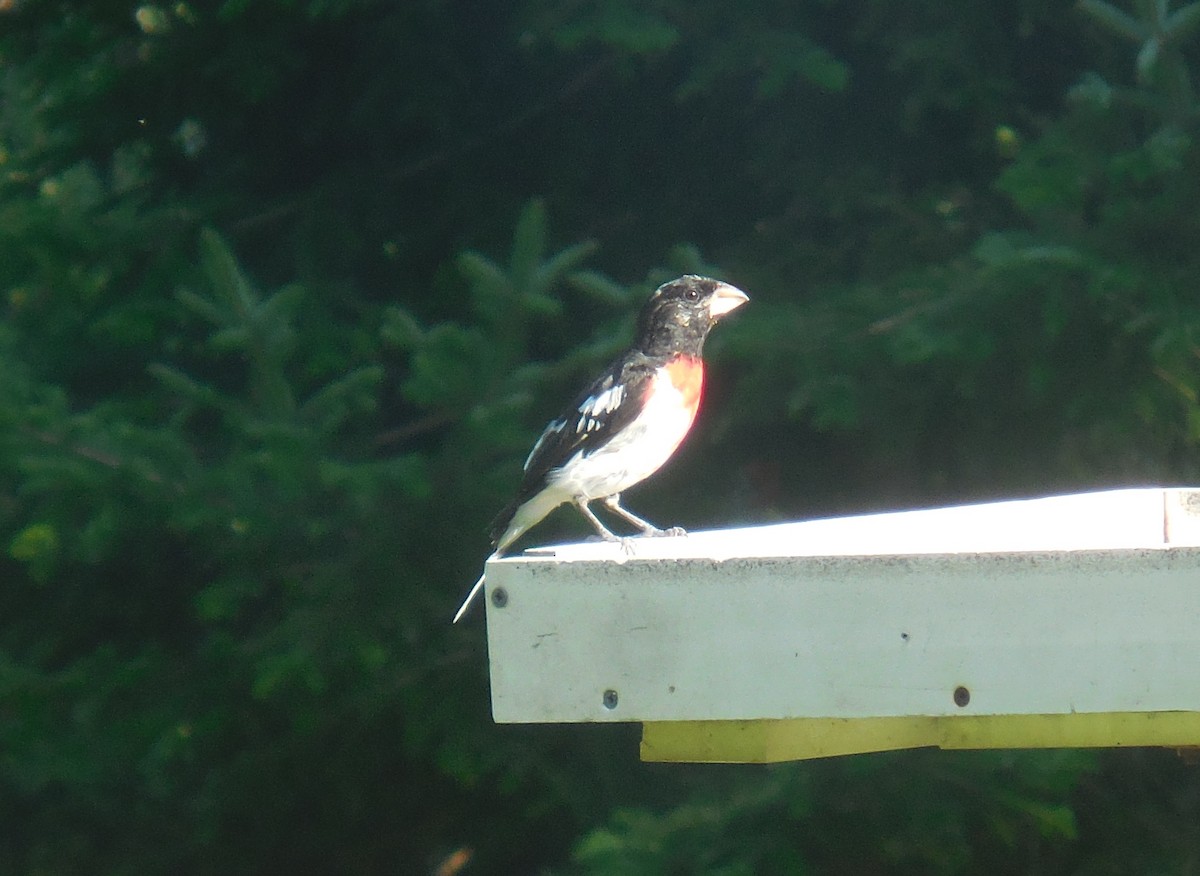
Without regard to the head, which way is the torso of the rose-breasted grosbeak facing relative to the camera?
to the viewer's right
